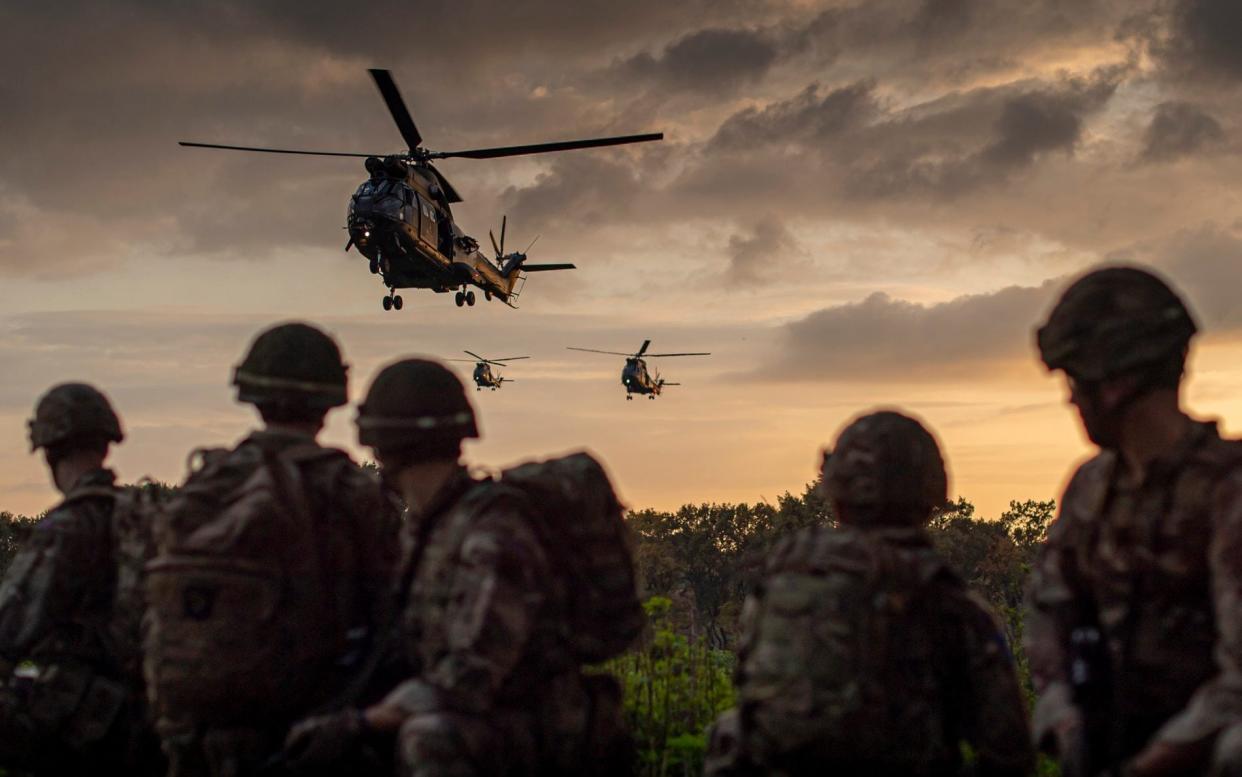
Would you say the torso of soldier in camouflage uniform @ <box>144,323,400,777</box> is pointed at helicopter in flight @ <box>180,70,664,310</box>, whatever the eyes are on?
yes

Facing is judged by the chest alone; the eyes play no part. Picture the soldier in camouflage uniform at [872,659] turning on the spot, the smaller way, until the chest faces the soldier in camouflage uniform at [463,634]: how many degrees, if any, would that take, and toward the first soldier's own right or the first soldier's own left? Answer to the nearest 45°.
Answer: approximately 135° to the first soldier's own left

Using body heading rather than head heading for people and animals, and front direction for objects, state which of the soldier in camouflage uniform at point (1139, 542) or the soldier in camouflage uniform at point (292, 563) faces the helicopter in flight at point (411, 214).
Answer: the soldier in camouflage uniform at point (292, 563)

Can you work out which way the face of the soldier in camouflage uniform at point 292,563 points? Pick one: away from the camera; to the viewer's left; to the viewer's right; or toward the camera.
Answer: away from the camera

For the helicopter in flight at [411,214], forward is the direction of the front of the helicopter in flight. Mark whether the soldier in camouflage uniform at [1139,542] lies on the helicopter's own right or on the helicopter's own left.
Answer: on the helicopter's own left

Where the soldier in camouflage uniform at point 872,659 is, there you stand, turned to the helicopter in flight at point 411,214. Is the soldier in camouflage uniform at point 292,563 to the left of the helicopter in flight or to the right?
left

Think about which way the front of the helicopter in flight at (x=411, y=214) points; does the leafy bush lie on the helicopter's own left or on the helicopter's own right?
on the helicopter's own left
